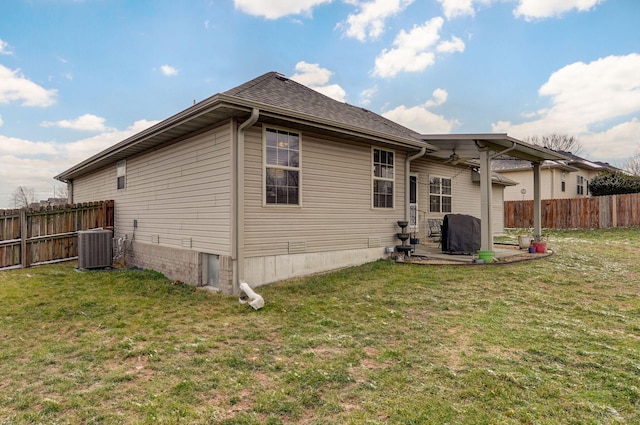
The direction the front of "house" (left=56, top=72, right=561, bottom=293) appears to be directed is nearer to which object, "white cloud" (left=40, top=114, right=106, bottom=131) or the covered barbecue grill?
the white cloud

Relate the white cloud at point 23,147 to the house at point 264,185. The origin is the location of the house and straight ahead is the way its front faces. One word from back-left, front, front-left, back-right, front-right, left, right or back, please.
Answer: front

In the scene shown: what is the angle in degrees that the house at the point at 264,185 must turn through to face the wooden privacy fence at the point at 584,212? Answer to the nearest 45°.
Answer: approximately 90° to its right

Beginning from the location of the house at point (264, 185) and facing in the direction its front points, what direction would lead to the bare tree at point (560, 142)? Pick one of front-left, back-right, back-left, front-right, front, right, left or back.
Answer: right
